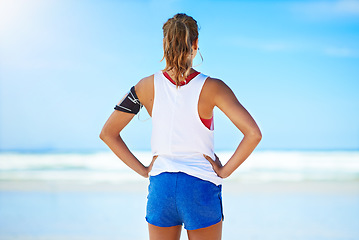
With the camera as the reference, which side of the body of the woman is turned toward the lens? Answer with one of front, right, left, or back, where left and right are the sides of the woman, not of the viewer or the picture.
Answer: back
